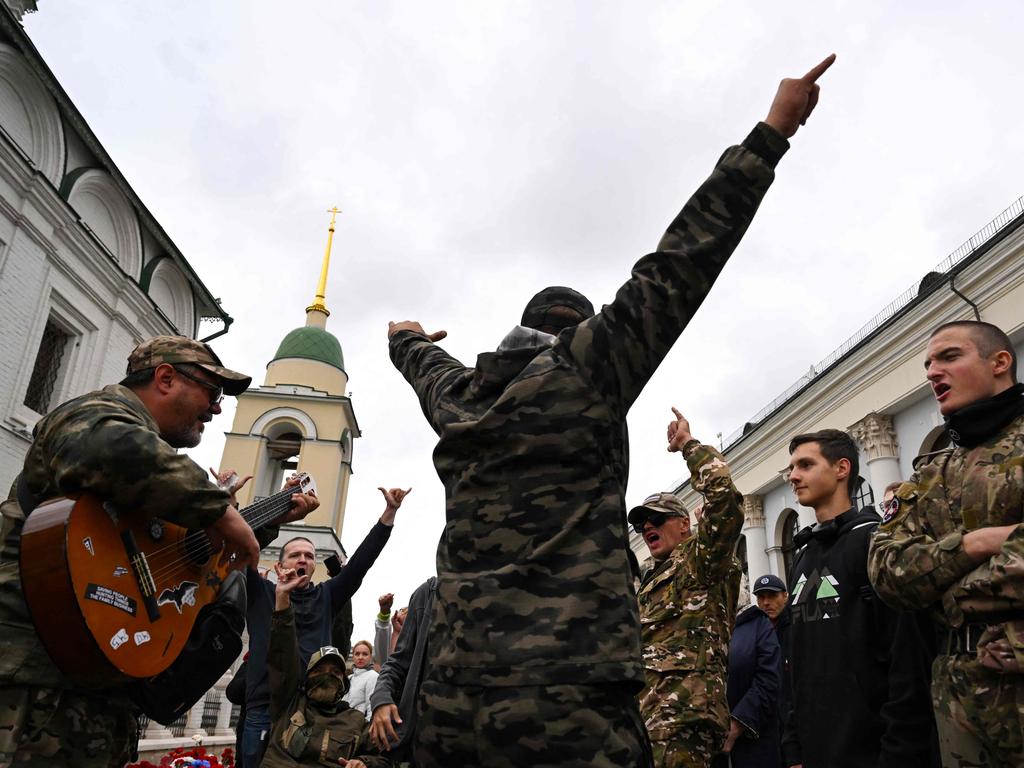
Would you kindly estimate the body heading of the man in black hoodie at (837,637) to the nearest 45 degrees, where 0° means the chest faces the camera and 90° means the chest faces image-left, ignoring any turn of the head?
approximately 45°

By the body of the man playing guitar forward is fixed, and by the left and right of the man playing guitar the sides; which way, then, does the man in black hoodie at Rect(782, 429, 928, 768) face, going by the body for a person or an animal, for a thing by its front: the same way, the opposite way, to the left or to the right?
the opposite way

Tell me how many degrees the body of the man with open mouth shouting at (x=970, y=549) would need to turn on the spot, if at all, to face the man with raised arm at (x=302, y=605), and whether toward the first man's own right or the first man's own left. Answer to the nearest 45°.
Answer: approximately 45° to the first man's own right

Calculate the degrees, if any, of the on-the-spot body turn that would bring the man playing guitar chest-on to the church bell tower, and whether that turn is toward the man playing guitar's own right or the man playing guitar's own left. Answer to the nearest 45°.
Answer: approximately 90° to the man playing guitar's own left

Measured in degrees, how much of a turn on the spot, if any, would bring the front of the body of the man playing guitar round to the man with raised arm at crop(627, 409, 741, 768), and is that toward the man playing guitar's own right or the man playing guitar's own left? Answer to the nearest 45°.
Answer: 0° — they already face them

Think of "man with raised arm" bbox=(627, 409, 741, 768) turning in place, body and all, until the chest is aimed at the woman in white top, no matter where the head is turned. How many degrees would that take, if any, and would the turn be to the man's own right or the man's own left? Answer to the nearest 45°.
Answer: approximately 90° to the man's own right

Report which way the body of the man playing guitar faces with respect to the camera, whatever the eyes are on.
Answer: to the viewer's right

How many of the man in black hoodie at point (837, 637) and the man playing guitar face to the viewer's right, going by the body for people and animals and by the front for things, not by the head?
1

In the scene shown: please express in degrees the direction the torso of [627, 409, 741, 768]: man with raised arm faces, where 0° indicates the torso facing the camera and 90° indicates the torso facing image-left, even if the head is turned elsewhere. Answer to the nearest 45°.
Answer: approximately 45°
